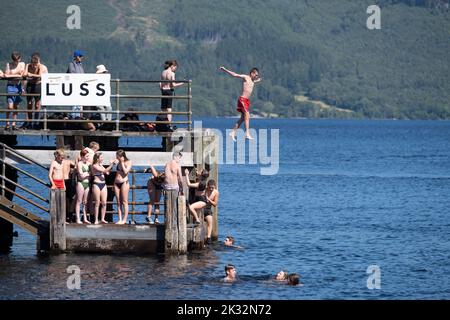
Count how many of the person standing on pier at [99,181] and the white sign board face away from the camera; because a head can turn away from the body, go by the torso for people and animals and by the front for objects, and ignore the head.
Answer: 0

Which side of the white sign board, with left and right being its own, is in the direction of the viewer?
front

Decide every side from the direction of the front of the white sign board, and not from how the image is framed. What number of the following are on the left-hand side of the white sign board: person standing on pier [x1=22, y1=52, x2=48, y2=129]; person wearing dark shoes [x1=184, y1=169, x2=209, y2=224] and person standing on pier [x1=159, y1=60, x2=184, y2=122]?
2

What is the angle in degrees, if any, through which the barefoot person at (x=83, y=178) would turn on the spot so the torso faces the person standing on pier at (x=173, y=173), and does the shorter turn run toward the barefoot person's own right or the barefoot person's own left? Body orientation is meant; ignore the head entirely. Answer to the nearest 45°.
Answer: approximately 45° to the barefoot person's own left

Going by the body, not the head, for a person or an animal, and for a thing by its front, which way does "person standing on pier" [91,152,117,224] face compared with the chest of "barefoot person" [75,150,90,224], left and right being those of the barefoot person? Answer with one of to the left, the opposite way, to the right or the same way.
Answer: the same way

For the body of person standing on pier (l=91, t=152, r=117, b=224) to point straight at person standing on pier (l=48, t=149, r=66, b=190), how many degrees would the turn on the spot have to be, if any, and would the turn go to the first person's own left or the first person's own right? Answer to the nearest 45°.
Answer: approximately 135° to the first person's own right

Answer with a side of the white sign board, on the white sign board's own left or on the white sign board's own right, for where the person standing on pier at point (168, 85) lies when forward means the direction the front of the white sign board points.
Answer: on the white sign board's own left

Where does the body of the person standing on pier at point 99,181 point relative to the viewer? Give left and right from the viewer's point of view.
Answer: facing the viewer and to the right of the viewer

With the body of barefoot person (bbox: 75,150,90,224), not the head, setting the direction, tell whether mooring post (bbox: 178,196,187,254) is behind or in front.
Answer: in front

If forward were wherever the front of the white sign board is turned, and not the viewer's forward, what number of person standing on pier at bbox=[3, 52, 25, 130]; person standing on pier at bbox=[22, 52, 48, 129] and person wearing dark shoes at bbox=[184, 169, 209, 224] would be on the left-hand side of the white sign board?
1
